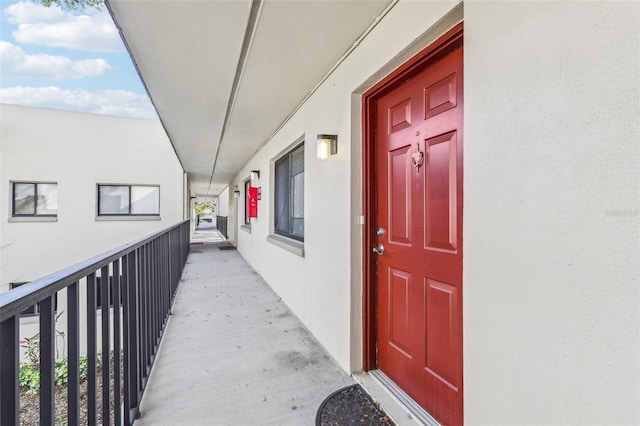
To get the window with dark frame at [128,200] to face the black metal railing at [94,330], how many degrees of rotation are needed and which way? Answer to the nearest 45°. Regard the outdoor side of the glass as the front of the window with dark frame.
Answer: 0° — it already faces it

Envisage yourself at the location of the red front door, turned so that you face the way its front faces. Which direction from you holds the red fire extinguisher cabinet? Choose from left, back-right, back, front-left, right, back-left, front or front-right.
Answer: right

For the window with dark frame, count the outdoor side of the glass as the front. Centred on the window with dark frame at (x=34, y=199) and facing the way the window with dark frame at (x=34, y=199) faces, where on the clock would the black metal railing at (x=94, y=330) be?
The black metal railing is roughly at 12 o'clock from the window with dark frame.

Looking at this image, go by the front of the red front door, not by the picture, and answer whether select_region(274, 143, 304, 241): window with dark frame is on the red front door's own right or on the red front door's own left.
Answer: on the red front door's own right

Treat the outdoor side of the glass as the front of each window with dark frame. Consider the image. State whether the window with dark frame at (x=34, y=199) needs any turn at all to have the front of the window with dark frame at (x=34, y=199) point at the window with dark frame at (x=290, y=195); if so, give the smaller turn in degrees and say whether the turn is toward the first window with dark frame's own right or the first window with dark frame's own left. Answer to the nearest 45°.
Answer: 0° — it already faces it

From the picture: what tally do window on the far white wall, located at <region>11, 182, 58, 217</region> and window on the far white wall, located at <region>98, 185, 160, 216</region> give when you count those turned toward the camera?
2

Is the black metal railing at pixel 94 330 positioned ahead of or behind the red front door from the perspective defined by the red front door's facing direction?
ahead

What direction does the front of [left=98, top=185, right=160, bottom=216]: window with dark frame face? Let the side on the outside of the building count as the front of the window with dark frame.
toward the camera

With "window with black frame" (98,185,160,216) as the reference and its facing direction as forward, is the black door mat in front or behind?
in front

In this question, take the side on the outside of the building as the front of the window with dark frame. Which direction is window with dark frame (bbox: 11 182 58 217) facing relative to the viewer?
toward the camera

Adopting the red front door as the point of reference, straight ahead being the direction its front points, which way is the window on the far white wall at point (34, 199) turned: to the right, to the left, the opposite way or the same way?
to the left
